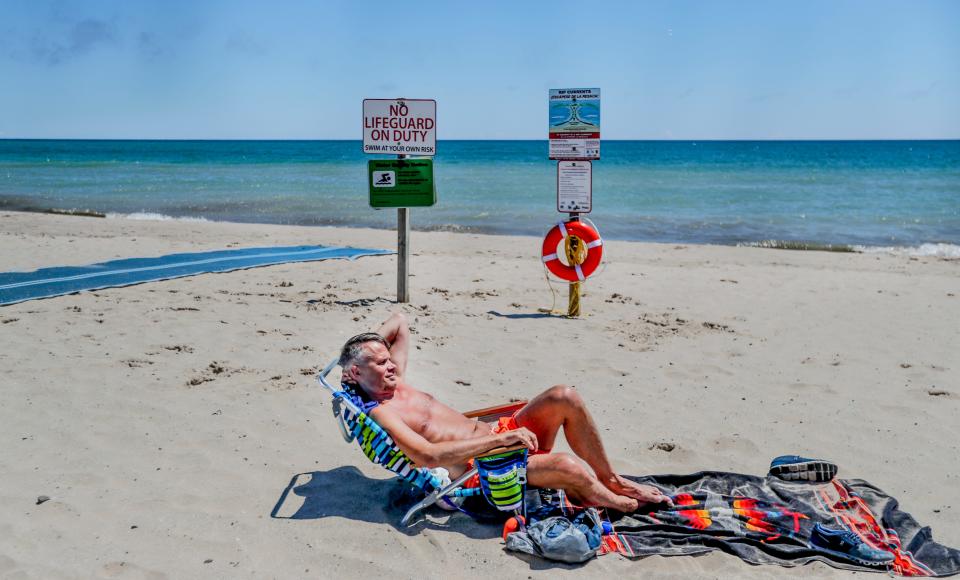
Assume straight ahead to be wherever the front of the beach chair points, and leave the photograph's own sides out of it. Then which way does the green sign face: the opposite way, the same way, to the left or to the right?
to the right

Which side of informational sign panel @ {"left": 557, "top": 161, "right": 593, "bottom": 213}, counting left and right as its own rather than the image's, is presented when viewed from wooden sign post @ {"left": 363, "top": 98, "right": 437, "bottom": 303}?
right

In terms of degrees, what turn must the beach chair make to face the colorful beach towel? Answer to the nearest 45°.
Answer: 0° — it already faces it

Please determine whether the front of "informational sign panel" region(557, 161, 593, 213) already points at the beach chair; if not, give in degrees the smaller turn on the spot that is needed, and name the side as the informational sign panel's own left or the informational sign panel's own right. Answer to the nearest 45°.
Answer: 0° — it already faces it

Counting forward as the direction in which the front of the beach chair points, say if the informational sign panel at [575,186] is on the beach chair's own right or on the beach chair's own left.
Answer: on the beach chair's own left

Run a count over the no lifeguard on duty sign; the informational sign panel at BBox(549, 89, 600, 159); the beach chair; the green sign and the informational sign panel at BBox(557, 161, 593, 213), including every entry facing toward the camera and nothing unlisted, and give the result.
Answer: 4

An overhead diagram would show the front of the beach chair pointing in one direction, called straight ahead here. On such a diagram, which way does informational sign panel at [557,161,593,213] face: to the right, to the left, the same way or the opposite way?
to the right

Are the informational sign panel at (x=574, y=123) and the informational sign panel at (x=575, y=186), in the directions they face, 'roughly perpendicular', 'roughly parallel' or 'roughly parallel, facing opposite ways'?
roughly parallel

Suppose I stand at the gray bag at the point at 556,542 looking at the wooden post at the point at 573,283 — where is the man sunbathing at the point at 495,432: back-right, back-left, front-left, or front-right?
front-left

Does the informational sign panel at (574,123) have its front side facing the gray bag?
yes

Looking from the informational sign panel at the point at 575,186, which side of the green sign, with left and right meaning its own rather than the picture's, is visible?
left

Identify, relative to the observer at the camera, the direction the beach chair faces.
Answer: facing to the right of the viewer

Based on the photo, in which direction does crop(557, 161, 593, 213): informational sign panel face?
toward the camera

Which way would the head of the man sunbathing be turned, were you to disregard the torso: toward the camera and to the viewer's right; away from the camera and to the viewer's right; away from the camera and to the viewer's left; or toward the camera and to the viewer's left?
toward the camera and to the viewer's right

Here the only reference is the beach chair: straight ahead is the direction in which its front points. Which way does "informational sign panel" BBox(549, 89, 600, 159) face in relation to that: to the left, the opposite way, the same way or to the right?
to the right

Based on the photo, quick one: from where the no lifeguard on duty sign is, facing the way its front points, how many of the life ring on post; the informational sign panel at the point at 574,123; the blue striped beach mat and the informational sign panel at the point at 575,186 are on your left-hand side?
3

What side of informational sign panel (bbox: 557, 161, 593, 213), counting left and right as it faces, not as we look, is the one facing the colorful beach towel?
front

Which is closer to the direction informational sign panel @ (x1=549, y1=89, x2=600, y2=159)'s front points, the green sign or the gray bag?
the gray bag

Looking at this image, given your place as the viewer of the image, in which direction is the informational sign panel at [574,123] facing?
facing the viewer

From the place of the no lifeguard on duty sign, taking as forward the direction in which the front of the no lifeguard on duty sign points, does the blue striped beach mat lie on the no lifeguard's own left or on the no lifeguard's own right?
on the no lifeguard's own right
